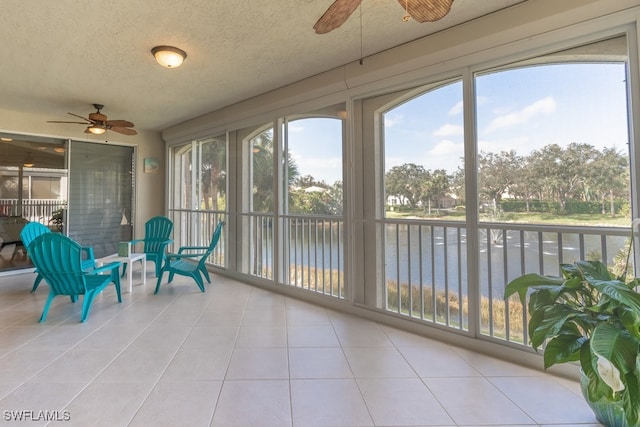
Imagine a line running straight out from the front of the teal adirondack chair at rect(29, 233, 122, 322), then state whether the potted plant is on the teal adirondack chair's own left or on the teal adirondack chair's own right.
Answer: on the teal adirondack chair's own right

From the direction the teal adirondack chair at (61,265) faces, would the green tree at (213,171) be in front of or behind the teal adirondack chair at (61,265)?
in front

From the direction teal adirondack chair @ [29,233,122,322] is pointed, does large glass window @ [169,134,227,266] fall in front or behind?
in front

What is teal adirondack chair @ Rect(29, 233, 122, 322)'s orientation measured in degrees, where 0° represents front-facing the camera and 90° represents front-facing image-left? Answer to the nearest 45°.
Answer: approximately 225°

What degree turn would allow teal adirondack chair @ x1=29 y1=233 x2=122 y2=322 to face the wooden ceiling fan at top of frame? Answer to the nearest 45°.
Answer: approximately 90° to its right
